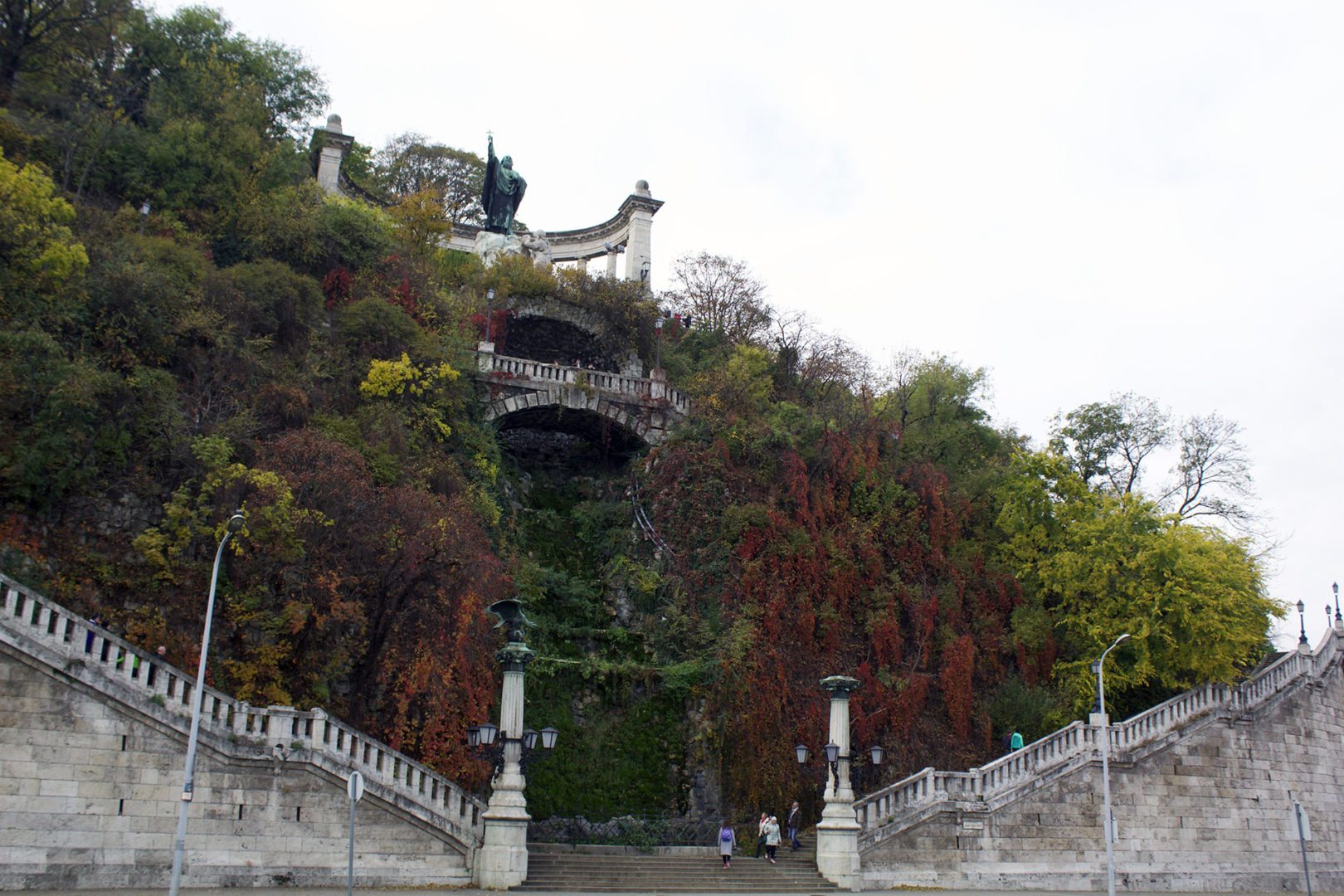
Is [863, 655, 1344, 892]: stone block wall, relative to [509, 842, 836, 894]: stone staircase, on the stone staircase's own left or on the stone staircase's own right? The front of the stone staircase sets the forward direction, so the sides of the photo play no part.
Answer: on the stone staircase's own left

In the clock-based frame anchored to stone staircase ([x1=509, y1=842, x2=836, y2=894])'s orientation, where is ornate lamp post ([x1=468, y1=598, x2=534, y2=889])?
The ornate lamp post is roughly at 2 o'clock from the stone staircase.

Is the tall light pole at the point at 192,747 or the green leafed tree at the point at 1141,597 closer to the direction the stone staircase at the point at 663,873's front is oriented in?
the tall light pole

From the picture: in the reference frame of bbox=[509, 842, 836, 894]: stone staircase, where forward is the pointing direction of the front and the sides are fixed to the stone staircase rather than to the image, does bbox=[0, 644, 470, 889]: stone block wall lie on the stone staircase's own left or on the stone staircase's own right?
on the stone staircase's own right

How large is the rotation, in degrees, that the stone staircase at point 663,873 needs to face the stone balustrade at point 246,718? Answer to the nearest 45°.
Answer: approximately 45° to its right

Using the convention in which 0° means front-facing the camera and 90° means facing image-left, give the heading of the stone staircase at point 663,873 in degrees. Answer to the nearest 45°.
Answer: approximately 0°
